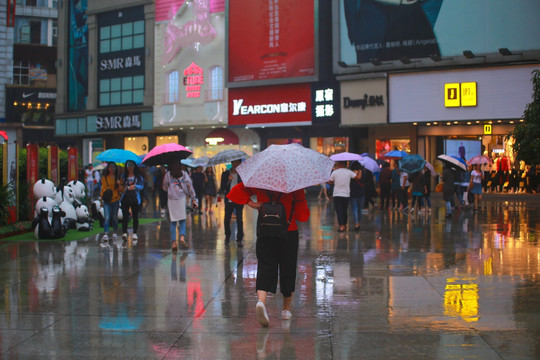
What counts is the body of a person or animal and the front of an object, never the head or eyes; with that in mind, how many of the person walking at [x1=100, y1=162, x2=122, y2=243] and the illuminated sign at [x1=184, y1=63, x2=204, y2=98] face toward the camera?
2

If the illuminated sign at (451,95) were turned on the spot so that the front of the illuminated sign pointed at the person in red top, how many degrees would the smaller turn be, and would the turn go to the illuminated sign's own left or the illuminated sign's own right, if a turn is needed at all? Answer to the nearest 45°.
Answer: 0° — it already faces them

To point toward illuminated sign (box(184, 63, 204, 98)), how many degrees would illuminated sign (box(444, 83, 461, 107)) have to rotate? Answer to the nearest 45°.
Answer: approximately 90° to its right

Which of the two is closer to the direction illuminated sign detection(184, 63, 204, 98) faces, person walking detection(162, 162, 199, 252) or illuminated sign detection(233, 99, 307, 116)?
the person walking

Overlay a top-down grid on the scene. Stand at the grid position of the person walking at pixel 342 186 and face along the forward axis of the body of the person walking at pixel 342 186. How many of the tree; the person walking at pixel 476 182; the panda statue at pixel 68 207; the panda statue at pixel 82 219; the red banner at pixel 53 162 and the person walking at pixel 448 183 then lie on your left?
3

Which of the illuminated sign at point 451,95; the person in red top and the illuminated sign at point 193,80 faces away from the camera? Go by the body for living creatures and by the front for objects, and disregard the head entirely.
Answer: the person in red top

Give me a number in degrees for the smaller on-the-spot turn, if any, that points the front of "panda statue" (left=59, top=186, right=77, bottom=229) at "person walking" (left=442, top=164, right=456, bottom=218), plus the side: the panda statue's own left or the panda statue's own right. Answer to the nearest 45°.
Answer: approximately 45° to the panda statue's own left

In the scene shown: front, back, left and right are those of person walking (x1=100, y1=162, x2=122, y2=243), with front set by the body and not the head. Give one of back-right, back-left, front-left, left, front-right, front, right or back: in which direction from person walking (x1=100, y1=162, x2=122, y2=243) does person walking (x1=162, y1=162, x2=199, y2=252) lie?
front-left
